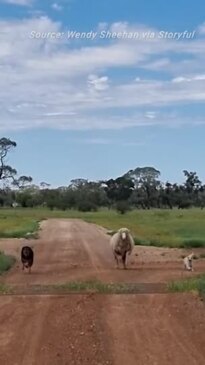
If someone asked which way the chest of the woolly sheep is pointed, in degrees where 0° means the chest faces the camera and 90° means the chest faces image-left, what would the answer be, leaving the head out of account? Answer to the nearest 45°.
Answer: approximately 0°

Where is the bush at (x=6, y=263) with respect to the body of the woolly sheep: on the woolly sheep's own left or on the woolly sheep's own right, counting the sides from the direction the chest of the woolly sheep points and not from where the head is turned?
on the woolly sheep's own right
